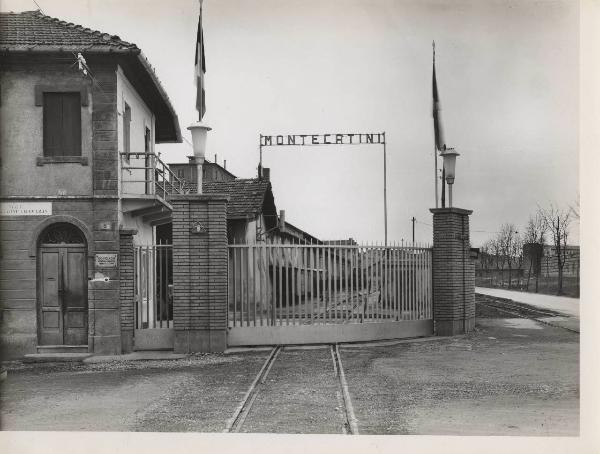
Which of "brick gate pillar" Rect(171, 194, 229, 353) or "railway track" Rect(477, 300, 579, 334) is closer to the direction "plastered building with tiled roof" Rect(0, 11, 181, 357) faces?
the brick gate pillar

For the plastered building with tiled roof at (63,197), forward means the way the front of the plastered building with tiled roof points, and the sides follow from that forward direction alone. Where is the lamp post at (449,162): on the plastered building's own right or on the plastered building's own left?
on the plastered building's own left

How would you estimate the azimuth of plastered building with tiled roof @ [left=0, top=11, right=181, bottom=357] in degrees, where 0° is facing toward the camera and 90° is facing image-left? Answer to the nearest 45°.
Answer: approximately 0°

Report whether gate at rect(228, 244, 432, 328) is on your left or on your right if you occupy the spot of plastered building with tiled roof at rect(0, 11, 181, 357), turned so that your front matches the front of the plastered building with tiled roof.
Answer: on your left

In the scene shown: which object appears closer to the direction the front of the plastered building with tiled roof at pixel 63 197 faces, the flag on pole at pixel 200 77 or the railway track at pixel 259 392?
the railway track

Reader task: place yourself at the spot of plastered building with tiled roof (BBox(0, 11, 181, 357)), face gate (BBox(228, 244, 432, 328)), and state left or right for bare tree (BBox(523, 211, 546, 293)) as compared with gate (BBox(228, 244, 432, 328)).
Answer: left

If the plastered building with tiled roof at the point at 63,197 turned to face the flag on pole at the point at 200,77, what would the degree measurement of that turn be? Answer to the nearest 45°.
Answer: approximately 90° to its left
